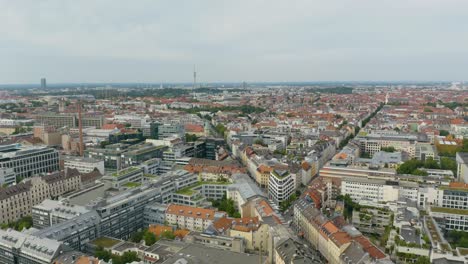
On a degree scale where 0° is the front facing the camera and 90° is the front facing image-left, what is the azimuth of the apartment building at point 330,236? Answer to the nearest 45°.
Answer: approximately 45°

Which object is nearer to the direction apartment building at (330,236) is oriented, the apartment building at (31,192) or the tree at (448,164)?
the apartment building

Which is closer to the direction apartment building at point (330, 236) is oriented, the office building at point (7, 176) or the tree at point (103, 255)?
the tree

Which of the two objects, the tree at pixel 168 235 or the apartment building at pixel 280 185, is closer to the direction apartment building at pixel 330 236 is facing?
the tree

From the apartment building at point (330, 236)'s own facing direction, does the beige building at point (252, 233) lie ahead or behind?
ahead

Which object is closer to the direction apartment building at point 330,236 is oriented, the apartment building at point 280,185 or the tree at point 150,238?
the tree

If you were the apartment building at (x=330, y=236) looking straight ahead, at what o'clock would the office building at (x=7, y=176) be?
The office building is roughly at 2 o'clock from the apartment building.

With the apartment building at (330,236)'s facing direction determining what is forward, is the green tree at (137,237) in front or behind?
in front

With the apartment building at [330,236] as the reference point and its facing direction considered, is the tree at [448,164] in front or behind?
behind

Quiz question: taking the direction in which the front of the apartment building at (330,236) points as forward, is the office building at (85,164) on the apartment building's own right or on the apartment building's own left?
on the apartment building's own right

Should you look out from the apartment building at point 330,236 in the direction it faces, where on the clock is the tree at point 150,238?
The tree is roughly at 1 o'clock from the apartment building.

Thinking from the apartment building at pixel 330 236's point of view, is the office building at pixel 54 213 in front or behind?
in front

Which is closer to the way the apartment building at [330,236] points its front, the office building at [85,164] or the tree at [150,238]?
the tree

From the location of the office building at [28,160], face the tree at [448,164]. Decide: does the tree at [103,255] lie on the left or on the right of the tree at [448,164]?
right

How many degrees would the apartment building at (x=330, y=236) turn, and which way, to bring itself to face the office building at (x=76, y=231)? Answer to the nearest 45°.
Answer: approximately 45° to its right
